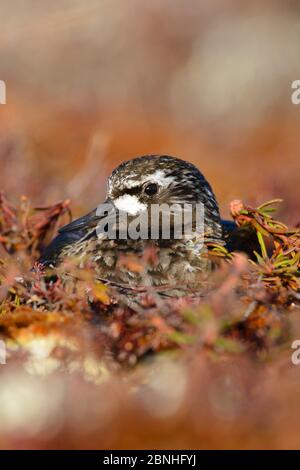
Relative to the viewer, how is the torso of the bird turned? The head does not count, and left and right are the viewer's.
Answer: facing the viewer and to the left of the viewer
